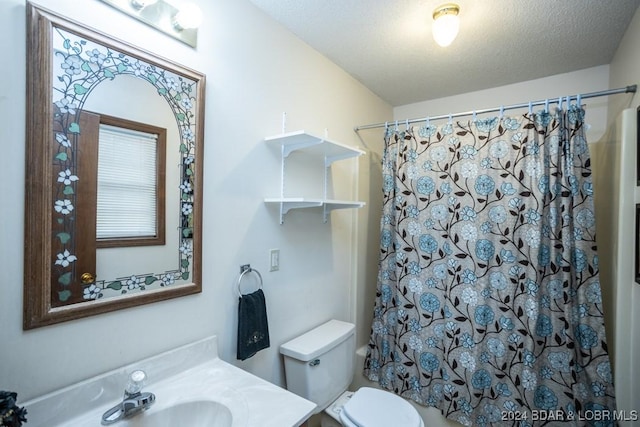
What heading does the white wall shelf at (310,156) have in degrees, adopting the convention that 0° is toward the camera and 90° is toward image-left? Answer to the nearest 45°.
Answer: approximately 315°

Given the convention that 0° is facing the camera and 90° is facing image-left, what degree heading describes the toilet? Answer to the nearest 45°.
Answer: approximately 315°

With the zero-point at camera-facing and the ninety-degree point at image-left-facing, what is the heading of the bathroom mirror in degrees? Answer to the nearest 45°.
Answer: approximately 315°

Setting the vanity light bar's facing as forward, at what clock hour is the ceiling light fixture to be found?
The ceiling light fixture is roughly at 11 o'clock from the vanity light bar.
